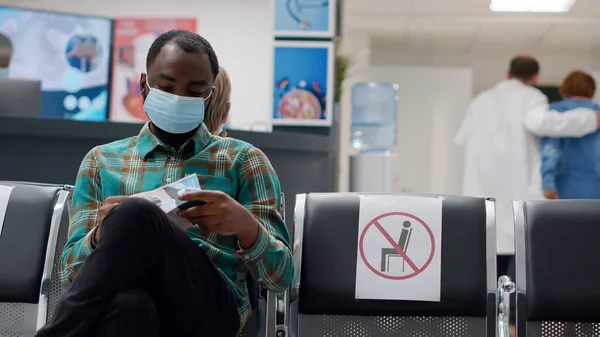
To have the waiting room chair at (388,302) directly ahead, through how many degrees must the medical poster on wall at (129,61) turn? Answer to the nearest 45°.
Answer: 0° — it already faces it

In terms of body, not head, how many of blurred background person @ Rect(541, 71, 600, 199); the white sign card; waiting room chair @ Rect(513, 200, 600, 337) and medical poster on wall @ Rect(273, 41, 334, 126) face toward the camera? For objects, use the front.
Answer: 3

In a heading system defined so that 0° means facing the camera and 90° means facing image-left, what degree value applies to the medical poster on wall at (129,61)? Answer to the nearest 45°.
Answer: approximately 0°

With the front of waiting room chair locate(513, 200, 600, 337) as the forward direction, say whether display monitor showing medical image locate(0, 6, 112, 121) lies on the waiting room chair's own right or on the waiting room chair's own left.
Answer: on the waiting room chair's own right

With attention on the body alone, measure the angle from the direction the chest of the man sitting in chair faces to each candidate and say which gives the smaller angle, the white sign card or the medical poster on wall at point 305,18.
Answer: the white sign card

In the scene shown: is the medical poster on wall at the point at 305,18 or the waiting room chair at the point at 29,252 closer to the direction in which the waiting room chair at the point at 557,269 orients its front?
the waiting room chair

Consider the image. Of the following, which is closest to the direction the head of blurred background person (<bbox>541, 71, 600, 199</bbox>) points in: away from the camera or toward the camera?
away from the camera

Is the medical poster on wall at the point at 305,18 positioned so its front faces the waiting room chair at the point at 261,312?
yes

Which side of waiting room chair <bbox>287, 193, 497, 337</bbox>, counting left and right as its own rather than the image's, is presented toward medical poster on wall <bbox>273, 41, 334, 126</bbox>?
back

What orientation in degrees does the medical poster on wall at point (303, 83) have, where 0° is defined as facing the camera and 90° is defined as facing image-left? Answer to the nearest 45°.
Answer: approximately 0°
